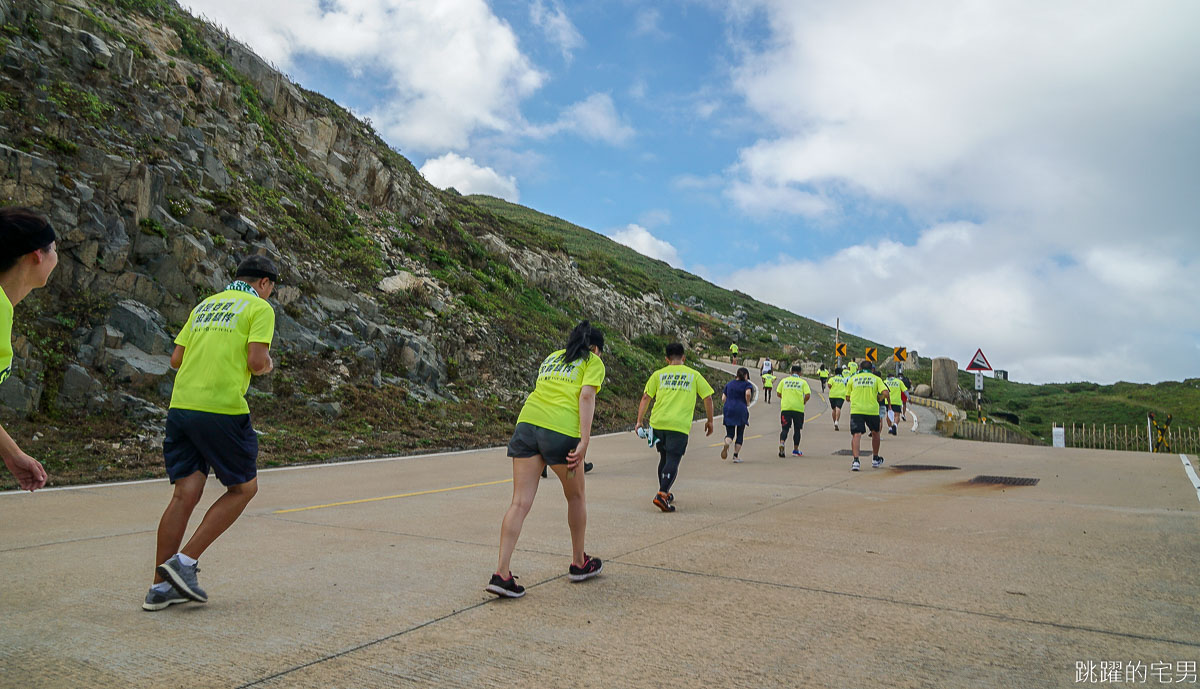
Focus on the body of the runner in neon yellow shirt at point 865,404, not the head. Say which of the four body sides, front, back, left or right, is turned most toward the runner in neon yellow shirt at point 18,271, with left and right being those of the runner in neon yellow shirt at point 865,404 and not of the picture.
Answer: back

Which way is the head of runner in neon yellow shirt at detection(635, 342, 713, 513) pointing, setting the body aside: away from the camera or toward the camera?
away from the camera

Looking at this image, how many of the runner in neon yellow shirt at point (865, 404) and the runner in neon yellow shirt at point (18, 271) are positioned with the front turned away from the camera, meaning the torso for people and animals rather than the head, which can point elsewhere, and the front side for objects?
1

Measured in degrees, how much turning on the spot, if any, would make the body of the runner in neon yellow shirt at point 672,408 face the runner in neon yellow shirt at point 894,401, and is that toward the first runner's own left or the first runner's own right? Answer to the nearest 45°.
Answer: approximately 45° to the first runner's own right

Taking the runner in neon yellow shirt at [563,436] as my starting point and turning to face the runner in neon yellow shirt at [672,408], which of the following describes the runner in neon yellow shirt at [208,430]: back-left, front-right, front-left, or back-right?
back-left

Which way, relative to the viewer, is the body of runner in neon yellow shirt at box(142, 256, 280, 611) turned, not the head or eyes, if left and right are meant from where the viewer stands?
facing away from the viewer and to the right of the viewer

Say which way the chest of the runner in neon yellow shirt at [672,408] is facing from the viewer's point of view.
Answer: away from the camera

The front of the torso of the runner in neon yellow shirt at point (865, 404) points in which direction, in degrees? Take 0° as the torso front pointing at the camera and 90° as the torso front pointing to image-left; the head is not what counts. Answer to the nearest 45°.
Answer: approximately 180°

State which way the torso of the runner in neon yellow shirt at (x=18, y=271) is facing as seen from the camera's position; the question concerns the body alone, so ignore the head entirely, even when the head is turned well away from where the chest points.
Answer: to the viewer's right

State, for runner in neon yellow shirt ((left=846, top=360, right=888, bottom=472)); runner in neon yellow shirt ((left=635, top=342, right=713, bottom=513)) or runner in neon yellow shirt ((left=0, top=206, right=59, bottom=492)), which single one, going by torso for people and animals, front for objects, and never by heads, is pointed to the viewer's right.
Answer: runner in neon yellow shirt ((left=0, top=206, right=59, bottom=492))

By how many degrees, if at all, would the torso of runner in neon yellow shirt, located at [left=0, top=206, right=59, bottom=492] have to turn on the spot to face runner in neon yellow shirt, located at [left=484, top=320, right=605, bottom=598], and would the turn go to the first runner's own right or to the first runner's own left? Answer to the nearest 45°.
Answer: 0° — they already face them

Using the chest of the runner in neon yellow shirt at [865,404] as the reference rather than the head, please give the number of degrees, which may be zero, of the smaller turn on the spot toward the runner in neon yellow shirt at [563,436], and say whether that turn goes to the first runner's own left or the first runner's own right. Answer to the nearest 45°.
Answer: approximately 180°

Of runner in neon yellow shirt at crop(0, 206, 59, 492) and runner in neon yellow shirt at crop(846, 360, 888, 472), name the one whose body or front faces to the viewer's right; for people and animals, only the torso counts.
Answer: runner in neon yellow shirt at crop(0, 206, 59, 492)

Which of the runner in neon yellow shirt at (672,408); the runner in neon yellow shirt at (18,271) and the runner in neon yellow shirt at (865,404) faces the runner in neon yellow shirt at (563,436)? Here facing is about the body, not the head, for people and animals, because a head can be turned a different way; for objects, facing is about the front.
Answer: the runner in neon yellow shirt at (18,271)
